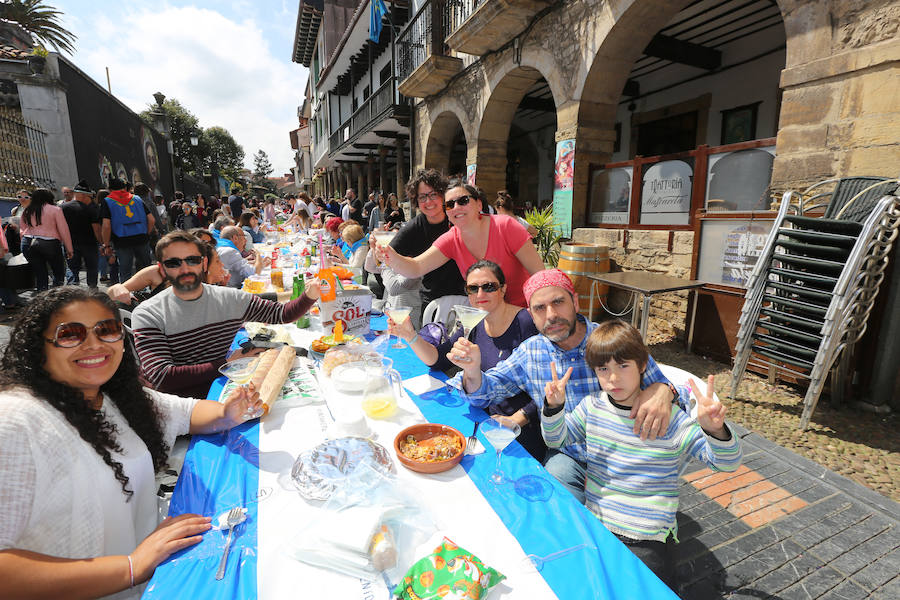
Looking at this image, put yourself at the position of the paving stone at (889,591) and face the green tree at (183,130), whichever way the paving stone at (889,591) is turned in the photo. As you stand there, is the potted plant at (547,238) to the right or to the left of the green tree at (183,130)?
right

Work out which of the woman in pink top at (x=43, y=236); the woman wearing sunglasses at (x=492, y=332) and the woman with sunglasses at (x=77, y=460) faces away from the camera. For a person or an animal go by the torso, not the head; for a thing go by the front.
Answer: the woman in pink top

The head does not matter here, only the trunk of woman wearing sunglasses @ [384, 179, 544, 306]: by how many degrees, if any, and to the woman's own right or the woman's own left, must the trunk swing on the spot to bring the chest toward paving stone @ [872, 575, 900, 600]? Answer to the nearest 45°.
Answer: approximately 90° to the woman's own left

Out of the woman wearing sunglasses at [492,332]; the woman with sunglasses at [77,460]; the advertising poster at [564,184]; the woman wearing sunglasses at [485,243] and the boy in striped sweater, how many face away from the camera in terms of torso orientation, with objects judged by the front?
0

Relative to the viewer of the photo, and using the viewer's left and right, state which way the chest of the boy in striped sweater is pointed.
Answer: facing the viewer and to the left of the viewer

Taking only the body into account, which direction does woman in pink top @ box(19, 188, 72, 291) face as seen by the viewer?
away from the camera

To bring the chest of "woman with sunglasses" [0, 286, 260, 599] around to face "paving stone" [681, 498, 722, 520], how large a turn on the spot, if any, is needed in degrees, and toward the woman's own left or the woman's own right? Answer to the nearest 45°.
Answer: approximately 45° to the woman's own left

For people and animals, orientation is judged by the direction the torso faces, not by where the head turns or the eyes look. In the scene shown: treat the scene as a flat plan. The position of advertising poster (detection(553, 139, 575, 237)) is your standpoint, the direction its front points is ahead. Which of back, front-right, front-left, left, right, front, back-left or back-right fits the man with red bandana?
front-left

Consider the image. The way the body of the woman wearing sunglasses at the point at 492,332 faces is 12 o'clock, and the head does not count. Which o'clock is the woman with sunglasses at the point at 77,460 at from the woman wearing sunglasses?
The woman with sunglasses is roughly at 12 o'clock from the woman wearing sunglasses.

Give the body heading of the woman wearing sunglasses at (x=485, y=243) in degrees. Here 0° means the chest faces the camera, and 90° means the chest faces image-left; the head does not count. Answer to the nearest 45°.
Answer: approximately 45°

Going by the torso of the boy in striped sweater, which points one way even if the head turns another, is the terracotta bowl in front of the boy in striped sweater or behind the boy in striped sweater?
in front

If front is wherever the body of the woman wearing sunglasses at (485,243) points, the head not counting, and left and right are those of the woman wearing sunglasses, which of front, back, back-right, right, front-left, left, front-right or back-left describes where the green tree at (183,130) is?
right

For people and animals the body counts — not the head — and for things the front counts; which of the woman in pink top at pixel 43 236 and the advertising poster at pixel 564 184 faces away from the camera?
the woman in pink top
